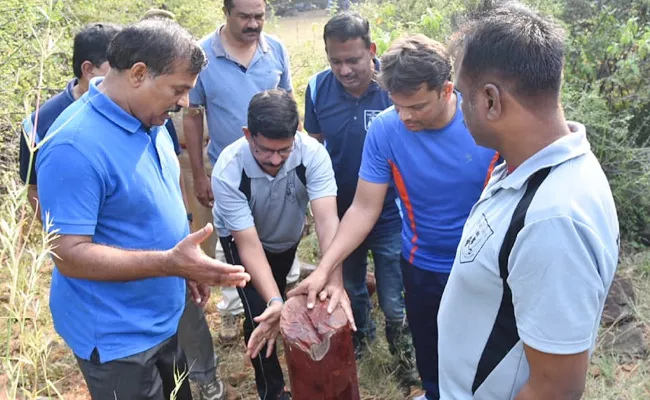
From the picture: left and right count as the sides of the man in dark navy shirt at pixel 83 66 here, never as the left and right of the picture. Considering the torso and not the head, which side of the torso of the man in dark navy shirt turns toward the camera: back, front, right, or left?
right

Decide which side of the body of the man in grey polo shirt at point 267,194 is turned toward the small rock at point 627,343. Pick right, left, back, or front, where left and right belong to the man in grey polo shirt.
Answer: left

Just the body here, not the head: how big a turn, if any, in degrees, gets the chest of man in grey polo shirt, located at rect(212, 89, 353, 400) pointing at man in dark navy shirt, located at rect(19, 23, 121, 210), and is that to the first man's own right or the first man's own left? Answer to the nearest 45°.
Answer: approximately 135° to the first man's own right

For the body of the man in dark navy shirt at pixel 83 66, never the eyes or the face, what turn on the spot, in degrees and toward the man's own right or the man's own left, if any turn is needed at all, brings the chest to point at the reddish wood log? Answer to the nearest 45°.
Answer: approximately 45° to the man's own right

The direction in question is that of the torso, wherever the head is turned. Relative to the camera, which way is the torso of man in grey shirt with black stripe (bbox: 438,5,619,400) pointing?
to the viewer's left

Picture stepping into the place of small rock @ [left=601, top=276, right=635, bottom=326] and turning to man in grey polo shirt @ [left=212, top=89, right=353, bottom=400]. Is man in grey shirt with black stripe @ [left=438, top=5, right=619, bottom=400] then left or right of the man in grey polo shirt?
left

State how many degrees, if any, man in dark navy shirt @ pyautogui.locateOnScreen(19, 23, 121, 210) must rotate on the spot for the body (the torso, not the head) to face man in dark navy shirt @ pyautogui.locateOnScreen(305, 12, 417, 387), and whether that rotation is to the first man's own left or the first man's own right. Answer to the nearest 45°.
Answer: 0° — they already face them

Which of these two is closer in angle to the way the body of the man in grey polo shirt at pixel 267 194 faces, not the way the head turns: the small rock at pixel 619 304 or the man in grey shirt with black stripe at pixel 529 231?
the man in grey shirt with black stripe

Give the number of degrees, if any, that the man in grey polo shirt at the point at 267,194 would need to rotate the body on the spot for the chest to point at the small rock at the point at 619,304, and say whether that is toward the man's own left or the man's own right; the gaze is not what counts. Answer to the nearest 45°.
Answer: approximately 90° to the man's own left
